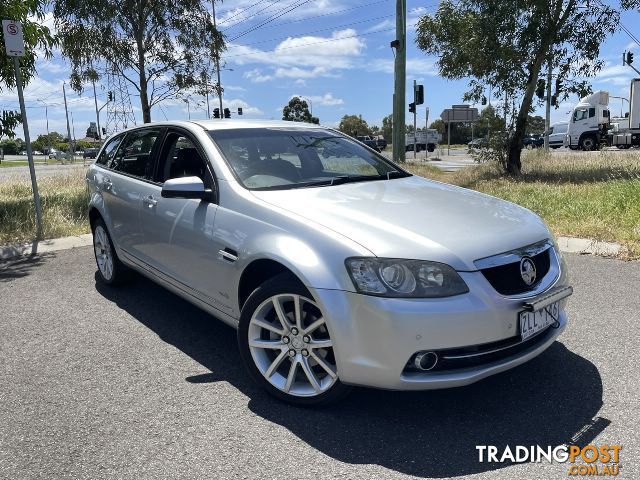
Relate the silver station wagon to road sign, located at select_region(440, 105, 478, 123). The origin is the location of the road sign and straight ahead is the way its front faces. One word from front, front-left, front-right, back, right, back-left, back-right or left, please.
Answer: back

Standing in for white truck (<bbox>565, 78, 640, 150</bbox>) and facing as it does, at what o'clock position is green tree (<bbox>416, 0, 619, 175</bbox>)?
The green tree is roughly at 9 o'clock from the white truck.

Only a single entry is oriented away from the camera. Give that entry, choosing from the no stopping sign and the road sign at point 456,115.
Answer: the road sign

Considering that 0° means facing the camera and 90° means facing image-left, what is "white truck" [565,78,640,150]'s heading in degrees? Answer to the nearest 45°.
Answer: approximately 90°

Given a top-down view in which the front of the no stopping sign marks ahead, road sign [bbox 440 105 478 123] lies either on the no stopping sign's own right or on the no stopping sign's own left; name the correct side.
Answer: on the no stopping sign's own left

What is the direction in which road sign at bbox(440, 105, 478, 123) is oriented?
away from the camera

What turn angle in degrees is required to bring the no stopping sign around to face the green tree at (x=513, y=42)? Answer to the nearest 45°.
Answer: approximately 90° to its left

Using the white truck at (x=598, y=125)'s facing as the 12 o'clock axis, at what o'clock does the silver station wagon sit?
The silver station wagon is roughly at 9 o'clock from the white truck.

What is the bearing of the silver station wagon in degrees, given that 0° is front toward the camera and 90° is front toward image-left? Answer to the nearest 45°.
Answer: approximately 315°

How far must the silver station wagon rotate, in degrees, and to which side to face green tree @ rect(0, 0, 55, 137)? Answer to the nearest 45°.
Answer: approximately 180°
